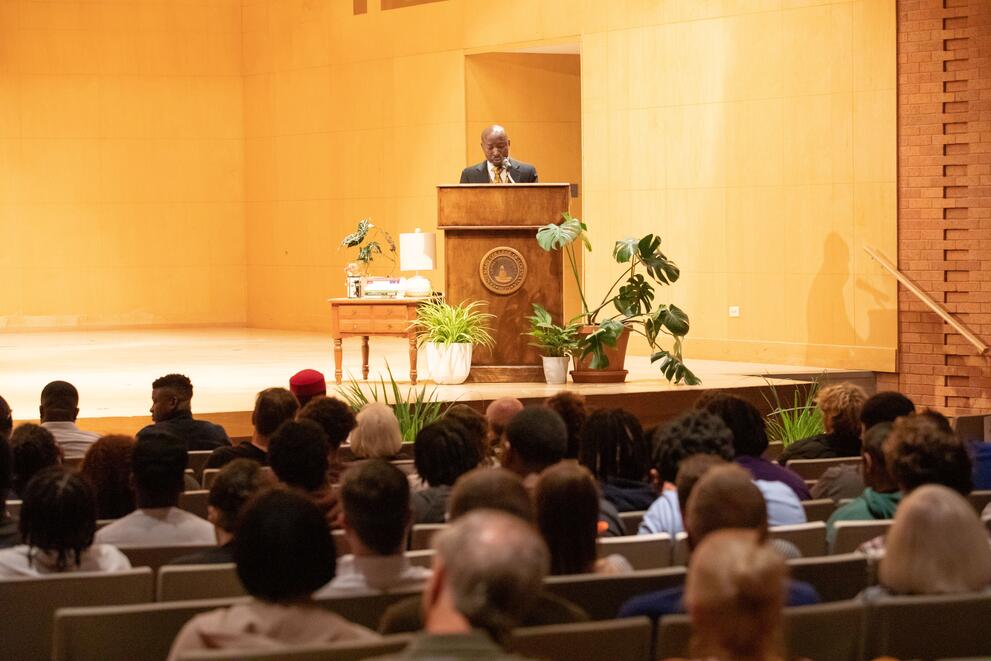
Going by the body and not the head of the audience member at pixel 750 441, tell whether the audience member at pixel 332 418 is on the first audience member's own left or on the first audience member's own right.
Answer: on the first audience member's own left

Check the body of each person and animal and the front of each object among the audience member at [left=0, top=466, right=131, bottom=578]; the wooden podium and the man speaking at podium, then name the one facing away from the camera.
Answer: the audience member

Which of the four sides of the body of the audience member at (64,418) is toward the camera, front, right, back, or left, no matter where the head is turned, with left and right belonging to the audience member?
back

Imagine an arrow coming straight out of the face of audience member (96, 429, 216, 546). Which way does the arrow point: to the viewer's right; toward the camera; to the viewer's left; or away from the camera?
away from the camera

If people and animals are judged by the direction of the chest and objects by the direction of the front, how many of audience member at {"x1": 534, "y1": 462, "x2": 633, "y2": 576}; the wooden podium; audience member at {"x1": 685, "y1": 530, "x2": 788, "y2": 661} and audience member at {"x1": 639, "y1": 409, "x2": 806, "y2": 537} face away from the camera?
3

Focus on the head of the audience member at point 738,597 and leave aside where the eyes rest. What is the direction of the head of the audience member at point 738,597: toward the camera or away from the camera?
away from the camera

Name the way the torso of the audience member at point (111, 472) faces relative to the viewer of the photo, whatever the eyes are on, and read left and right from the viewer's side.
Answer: facing away from the viewer and to the right of the viewer

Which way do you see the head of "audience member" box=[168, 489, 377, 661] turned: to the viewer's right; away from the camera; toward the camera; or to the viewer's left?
away from the camera

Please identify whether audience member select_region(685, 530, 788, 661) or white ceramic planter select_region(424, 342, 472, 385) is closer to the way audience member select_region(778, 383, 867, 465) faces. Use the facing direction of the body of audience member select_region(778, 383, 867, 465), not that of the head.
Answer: the white ceramic planter

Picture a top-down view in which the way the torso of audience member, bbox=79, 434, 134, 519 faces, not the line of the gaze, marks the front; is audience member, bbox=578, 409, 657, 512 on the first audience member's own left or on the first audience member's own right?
on the first audience member's own right

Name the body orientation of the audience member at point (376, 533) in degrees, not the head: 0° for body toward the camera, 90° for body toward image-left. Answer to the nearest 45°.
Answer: approximately 180°

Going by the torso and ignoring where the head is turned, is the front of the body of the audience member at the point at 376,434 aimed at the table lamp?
yes

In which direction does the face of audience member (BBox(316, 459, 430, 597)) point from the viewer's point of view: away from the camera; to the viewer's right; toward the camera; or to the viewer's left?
away from the camera

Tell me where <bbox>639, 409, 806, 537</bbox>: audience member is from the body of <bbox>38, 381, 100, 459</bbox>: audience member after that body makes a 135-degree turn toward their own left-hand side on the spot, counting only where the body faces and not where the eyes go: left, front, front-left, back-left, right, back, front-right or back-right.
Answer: left

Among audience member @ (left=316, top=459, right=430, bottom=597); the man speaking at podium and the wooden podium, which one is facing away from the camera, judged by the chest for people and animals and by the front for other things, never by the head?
the audience member
